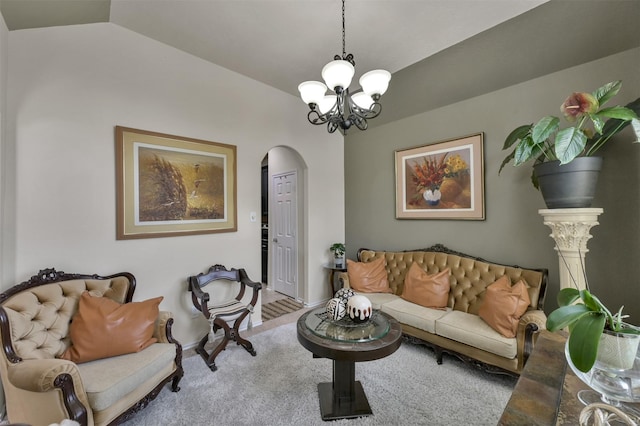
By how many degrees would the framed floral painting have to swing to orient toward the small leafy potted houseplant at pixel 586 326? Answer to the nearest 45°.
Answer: approximately 45° to its left

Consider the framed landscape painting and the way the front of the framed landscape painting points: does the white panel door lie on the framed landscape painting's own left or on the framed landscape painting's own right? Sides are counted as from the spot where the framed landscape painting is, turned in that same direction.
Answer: on the framed landscape painting's own left

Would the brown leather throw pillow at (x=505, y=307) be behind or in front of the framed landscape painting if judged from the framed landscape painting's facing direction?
in front

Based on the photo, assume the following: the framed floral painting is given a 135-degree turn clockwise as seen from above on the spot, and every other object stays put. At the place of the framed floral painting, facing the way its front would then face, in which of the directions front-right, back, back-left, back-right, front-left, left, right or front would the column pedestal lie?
back-right

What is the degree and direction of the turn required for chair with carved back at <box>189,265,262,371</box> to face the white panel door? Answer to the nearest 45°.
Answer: approximately 90° to its left

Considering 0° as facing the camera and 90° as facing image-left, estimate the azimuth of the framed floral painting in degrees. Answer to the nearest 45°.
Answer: approximately 45°

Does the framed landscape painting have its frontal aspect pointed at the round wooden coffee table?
yes

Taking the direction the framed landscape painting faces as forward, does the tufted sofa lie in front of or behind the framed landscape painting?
in front
